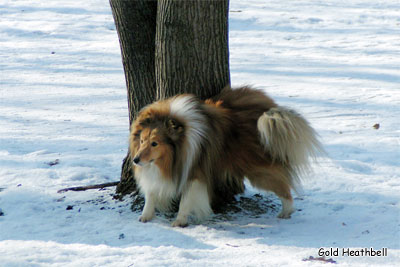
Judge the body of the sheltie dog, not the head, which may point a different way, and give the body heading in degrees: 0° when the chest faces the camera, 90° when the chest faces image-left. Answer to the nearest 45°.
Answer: approximately 45°

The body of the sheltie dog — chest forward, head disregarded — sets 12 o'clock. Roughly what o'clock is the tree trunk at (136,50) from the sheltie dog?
The tree trunk is roughly at 3 o'clock from the sheltie dog.
